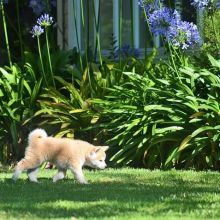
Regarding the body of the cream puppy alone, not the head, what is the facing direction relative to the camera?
to the viewer's right

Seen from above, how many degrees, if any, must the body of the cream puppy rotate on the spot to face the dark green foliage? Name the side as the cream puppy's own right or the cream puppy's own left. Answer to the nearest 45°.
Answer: approximately 45° to the cream puppy's own left
